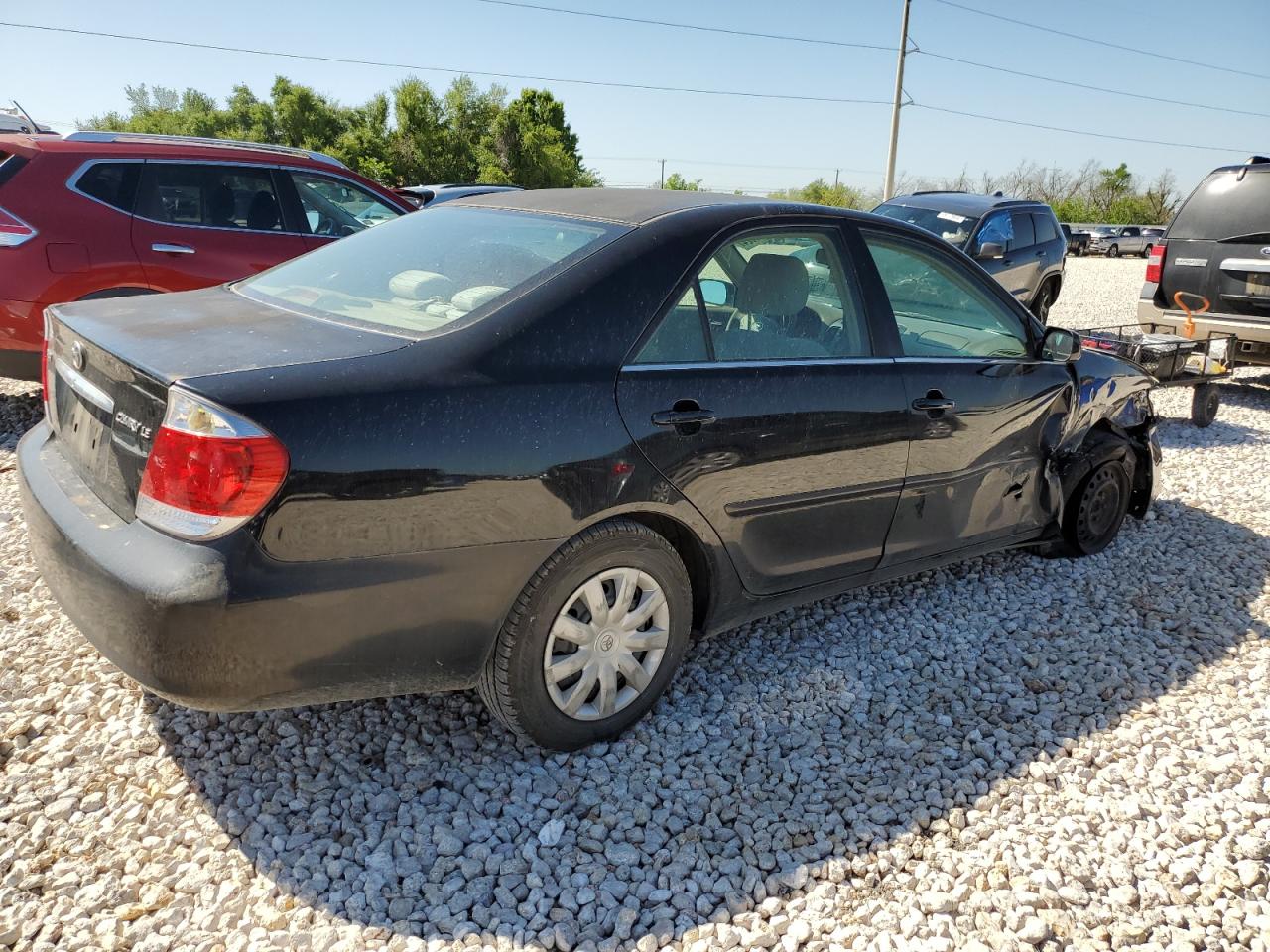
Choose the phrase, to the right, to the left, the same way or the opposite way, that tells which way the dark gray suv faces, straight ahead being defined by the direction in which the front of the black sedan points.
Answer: the opposite way

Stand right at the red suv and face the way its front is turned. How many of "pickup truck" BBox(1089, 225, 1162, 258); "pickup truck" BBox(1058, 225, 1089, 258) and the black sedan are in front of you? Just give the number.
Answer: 2

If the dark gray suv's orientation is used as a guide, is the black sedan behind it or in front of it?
in front

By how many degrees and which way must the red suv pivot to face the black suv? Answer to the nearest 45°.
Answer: approximately 45° to its right

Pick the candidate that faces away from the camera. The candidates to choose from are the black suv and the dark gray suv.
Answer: the black suv

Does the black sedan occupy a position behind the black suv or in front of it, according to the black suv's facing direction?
behind

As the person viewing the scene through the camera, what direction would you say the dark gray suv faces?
facing the viewer and to the left of the viewer

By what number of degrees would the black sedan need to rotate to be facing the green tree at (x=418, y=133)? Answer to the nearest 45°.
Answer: approximately 45° to its left

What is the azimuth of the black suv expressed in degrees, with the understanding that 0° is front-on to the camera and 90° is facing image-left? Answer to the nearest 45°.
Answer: approximately 180°

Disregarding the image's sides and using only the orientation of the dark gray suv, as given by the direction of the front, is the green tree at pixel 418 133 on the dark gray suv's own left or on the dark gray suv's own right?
on the dark gray suv's own right

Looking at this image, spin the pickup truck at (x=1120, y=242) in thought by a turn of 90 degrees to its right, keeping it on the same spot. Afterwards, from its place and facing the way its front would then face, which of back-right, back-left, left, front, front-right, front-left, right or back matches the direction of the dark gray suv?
back-left

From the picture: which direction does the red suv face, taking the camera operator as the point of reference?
facing away from the viewer and to the right of the viewer

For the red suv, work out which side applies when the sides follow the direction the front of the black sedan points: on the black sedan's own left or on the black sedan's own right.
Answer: on the black sedan's own left

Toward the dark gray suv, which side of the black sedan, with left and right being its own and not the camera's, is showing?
front

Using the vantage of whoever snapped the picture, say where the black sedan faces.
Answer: facing away from the viewer and to the right of the viewer

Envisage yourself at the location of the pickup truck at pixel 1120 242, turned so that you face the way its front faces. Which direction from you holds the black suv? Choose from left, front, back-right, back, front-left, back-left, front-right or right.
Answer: front-left

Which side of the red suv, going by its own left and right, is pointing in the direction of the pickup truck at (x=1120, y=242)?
front
